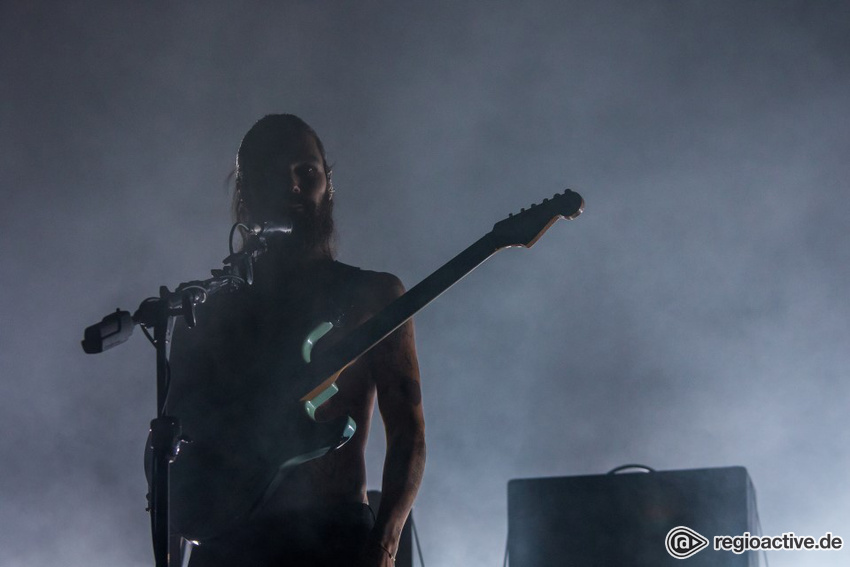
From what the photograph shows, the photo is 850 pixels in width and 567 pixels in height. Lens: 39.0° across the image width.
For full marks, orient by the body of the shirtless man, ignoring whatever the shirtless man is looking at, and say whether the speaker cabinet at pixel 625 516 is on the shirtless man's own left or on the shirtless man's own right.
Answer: on the shirtless man's own left

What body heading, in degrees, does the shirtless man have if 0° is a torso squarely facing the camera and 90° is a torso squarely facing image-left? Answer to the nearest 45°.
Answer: approximately 0°
